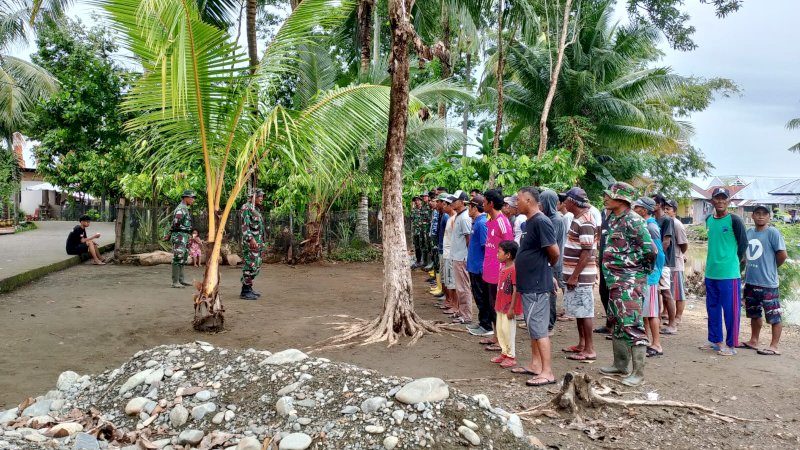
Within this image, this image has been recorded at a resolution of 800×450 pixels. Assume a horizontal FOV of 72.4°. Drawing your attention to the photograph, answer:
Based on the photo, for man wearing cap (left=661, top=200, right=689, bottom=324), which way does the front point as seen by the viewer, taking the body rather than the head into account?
to the viewer's left

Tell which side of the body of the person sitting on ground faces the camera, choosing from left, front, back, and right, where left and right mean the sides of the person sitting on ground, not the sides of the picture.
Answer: right

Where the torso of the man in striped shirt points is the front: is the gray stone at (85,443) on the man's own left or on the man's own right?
on the man's own left

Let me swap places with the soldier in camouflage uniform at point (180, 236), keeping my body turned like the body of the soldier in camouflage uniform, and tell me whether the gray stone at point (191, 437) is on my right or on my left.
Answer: on my right

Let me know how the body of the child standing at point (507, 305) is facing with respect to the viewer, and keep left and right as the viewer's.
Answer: facing to the left of the viewer

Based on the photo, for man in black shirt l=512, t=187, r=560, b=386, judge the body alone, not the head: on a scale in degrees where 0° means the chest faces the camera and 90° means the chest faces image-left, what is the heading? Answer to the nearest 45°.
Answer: approximately 90°

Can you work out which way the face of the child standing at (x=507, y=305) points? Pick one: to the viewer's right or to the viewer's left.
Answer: to the viewer's left

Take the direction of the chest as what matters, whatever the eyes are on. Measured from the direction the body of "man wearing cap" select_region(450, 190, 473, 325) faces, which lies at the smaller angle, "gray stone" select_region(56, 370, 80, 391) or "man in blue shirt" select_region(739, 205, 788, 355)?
the gray stone

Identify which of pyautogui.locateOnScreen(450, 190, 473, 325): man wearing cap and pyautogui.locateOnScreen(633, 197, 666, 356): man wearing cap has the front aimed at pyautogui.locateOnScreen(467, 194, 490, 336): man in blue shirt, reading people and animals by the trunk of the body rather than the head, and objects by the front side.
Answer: pyautogui.locateOnScreen(633, 197, 666, 356): man wearing cap

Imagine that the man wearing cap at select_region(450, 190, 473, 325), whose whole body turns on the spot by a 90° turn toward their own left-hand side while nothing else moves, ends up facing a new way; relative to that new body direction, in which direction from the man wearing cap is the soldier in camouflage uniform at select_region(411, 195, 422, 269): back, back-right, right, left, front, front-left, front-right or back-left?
back

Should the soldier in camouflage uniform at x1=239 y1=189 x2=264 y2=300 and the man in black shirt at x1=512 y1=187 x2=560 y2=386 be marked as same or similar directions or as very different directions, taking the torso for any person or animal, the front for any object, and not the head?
very different directions

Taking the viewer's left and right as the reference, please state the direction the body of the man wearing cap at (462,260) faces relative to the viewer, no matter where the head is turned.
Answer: facing to the left of the viewer

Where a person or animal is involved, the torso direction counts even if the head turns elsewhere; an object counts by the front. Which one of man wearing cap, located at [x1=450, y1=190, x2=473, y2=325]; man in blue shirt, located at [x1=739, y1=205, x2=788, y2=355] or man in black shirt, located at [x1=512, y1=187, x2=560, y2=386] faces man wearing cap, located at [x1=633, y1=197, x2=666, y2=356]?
the man in blue shirt

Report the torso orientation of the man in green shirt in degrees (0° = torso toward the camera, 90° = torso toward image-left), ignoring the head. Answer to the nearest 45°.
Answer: approximately 45°

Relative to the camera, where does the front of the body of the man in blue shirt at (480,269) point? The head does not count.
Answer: to the viewer's left
